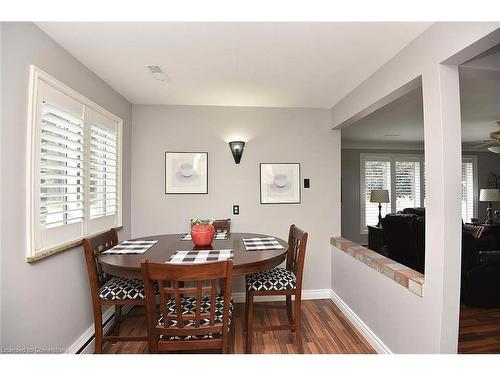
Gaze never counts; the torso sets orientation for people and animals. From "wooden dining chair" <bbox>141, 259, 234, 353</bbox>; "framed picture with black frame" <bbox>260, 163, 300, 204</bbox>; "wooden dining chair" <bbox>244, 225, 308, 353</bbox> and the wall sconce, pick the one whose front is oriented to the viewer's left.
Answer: "wooden dining chair" <bbox>244, 225, 308, 353</bbox>

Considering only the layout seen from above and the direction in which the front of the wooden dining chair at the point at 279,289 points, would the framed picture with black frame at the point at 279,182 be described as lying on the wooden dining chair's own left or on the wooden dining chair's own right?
on the wooden dining chair's own right

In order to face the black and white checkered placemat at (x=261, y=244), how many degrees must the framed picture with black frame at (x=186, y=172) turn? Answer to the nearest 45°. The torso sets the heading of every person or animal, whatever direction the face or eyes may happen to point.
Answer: approximately 45° to its left

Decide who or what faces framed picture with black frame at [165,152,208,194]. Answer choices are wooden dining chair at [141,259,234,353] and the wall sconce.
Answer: the wooden dining chair

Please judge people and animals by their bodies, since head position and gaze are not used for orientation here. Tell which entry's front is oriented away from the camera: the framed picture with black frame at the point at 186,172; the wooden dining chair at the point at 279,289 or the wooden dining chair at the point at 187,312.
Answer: the wooden dining chair at the point at 187,312

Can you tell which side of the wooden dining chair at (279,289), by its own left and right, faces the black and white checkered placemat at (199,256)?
front

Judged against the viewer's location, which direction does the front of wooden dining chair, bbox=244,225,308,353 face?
facing to the left of the viewer

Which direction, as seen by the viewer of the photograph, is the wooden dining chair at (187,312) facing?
facing away from the viewer

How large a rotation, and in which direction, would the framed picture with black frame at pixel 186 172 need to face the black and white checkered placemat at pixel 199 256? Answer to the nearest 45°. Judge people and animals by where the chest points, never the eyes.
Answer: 0° — it already faces it

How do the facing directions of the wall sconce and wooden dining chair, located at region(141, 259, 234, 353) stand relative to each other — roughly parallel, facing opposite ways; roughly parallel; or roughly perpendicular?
roughly parallel, facing opposite ways

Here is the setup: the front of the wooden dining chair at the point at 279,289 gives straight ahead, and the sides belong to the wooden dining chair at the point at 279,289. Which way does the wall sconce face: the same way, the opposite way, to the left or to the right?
to the left

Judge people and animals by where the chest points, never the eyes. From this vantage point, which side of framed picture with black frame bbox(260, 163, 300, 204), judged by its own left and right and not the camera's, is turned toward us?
front

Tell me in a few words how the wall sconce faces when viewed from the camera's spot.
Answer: facing the viewer

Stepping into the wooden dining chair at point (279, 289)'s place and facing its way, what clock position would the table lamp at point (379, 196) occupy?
The table lamp is roughly at 4 o'clock from the wooden dining chair.

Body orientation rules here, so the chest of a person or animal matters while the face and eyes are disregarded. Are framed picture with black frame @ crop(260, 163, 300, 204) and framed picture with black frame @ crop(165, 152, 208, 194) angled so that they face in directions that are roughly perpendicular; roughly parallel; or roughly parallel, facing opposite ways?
roughly parallel

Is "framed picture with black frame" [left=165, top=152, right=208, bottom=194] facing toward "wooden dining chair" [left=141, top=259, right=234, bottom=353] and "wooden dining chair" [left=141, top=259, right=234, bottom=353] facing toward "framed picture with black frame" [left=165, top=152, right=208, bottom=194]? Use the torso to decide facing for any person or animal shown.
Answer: yes
